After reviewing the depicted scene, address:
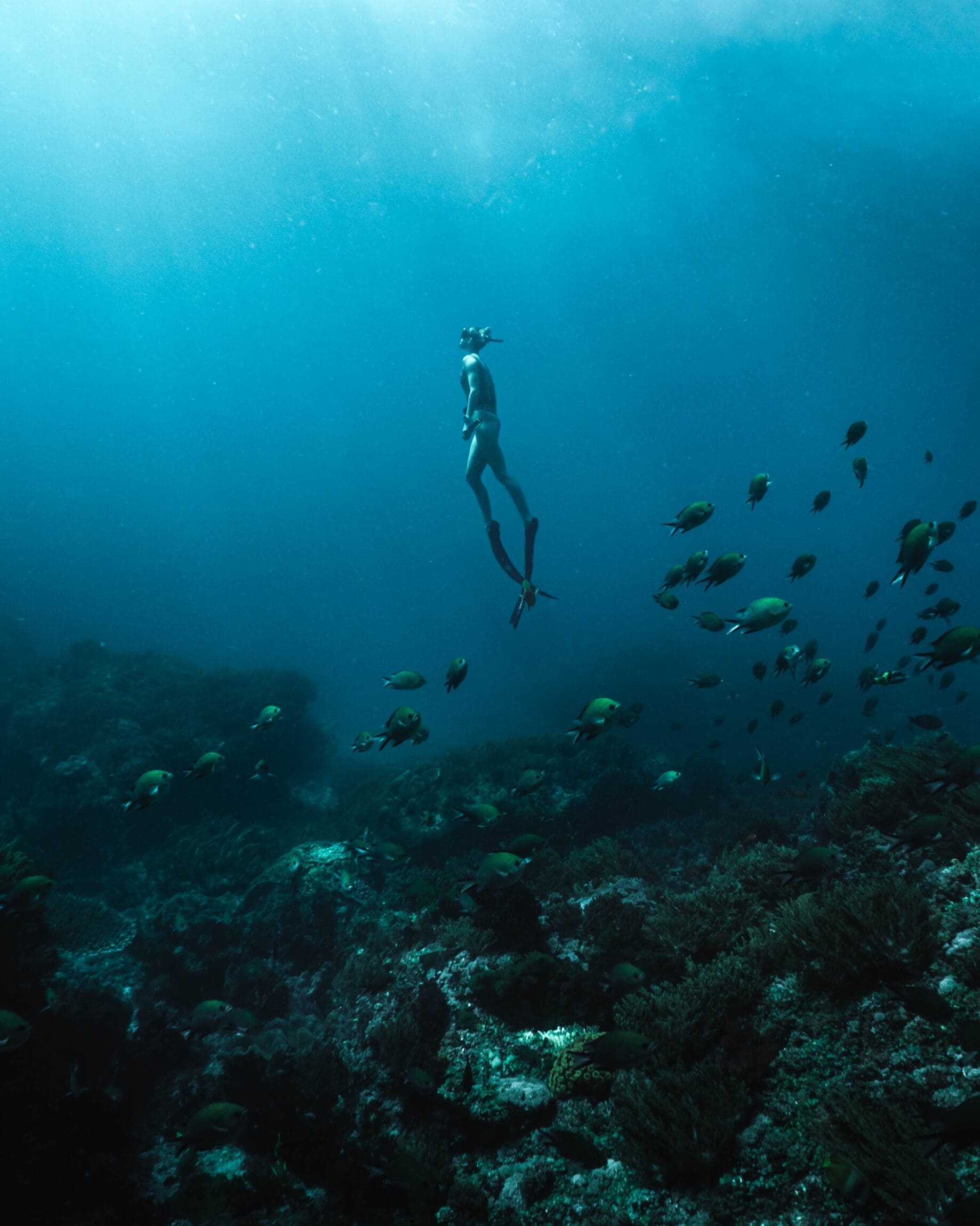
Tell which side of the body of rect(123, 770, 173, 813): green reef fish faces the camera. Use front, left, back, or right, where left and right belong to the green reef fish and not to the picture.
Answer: right

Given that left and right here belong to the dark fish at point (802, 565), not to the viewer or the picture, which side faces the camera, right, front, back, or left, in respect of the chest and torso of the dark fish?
right

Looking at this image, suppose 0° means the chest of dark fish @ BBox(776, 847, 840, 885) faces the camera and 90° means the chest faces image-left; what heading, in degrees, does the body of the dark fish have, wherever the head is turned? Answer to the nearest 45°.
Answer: approximately 270°

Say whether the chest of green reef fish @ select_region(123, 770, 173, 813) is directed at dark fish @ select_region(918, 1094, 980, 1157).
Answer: no

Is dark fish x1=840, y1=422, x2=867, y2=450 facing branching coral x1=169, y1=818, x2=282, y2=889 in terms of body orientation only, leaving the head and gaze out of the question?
no

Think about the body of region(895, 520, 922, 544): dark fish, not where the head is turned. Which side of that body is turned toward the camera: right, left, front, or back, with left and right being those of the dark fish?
right

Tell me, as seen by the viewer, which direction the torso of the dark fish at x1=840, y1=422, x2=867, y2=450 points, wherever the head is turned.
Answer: to the viewer's right
